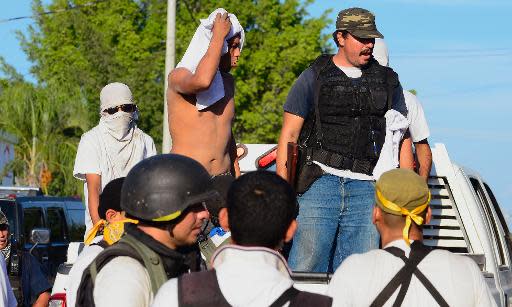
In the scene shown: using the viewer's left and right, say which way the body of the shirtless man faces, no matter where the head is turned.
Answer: facing the viewer and to the right of the viewer

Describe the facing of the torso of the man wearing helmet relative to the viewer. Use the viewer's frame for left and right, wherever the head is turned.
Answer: facing to the right of the viewer

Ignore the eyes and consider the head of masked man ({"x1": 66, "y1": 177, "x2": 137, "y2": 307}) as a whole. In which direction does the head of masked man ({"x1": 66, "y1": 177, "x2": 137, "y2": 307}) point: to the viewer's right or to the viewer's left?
to the viewer's right

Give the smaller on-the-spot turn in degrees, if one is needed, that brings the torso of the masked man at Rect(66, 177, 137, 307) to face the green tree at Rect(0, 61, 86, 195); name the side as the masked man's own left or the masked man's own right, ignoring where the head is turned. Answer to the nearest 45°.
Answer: approximately 90° to the masked man's own left
